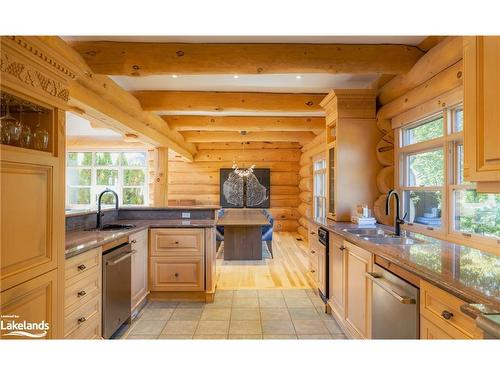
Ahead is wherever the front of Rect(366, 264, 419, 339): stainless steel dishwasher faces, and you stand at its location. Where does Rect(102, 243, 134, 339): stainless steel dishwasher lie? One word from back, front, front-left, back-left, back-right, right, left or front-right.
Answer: front-right

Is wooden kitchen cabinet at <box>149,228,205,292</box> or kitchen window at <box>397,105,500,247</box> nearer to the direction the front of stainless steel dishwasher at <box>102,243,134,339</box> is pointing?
the kitchen window

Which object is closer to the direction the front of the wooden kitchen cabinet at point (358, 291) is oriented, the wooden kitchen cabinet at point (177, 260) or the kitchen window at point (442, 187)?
the wooden kitchen cabinet

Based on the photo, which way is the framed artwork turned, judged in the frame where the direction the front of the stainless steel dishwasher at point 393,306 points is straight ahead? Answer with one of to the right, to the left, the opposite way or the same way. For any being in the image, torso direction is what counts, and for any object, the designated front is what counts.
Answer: to the left

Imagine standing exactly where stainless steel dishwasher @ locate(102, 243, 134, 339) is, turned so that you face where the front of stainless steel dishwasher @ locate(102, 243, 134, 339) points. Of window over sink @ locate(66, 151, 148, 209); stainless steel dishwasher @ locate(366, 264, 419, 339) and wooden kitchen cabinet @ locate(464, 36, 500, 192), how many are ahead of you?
2

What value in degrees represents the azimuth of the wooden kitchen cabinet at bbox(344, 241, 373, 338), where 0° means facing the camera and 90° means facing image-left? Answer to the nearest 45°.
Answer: approximately 45°

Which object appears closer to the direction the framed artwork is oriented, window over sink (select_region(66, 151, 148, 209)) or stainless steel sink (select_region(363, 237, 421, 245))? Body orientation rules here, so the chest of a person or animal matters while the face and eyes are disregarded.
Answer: the stainless steel sink

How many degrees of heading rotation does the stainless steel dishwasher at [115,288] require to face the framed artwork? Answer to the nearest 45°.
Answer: approximately 90° to its left

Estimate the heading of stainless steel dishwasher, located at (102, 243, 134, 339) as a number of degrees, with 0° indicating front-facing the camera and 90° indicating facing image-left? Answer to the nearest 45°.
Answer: approximately 315°

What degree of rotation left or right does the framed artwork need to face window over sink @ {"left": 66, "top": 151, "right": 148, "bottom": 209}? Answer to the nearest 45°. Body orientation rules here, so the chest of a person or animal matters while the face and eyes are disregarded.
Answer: approximately 90° to its right
